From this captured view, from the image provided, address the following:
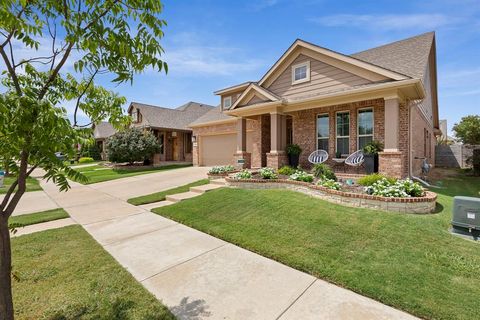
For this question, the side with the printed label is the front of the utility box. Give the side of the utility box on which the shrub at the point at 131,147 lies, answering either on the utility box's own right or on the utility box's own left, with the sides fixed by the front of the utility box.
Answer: on the utility box's own right

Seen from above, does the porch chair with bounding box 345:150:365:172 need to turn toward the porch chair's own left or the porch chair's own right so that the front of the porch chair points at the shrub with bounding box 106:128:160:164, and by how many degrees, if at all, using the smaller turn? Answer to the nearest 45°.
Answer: approximately 45° to the porch chair's own right

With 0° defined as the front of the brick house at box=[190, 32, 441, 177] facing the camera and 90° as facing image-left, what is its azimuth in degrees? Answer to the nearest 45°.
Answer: approximately 45°

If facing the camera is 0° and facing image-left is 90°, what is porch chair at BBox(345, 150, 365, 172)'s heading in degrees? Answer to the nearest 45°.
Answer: approximately 45°

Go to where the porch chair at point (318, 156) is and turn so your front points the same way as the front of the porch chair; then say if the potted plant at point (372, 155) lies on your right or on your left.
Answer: on your left

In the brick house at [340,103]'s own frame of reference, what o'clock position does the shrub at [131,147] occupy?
The shrub is roughly at 2 o'clock from the brick house.

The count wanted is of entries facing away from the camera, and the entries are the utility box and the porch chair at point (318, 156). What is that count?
0

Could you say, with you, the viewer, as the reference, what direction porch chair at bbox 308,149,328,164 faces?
facing the viewer and to the left of the viewer
